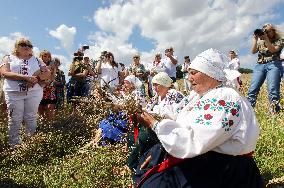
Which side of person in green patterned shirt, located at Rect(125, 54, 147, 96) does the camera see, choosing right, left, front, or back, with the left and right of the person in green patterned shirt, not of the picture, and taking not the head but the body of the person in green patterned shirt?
front

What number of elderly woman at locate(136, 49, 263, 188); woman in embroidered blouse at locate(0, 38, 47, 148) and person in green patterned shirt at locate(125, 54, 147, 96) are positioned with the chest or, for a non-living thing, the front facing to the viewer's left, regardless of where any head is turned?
1

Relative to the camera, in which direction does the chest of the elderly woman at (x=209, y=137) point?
to the viewer's left

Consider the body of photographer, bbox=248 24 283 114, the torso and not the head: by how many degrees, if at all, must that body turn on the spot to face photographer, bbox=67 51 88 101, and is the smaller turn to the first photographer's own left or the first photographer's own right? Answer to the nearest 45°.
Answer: approximately 45° to the first photographer's own right

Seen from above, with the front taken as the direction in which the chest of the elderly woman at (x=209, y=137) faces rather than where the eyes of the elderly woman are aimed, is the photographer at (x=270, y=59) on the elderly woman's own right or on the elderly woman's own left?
on the elderly woman's own right

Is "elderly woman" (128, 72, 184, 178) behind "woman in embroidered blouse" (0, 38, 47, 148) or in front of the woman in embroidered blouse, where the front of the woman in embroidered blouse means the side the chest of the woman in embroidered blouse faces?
in front

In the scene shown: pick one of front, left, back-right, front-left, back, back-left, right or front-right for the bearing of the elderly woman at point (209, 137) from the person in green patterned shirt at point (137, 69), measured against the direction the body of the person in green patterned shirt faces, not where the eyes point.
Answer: front

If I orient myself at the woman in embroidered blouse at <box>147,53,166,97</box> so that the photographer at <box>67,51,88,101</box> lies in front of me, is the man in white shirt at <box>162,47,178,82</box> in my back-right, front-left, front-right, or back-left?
back-left

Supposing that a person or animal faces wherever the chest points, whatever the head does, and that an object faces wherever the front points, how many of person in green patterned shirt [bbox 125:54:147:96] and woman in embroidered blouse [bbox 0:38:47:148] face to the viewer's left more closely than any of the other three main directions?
0

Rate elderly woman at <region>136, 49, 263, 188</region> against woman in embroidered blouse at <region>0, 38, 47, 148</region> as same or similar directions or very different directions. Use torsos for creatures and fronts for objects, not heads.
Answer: very different directions

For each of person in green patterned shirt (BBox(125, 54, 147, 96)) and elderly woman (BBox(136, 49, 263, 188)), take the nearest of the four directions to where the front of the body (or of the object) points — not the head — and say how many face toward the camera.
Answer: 1

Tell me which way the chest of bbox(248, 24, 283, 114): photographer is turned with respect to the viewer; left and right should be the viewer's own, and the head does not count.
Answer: facing the viewer and to the left of the viewer

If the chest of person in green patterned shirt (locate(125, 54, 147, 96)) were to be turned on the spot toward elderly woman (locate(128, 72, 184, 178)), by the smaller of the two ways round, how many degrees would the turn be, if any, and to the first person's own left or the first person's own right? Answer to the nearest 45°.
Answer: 0° — they already face them

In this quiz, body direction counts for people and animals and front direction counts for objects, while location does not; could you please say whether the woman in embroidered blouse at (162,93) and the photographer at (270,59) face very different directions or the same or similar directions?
same or similar directions

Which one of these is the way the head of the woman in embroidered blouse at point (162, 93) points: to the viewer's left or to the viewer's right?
to the viewer's left

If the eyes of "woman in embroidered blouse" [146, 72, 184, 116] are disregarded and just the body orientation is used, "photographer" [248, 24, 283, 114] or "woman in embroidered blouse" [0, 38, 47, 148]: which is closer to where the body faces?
the woman in embroidered blouse
